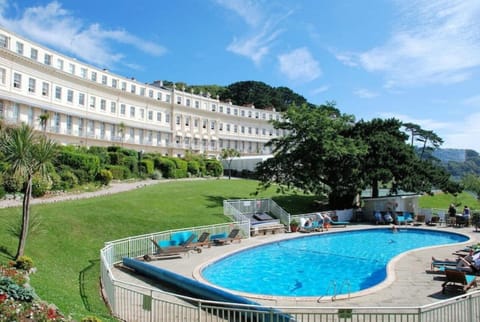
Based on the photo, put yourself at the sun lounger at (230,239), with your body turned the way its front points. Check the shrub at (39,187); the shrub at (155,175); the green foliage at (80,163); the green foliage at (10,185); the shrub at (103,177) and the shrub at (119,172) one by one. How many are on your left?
0

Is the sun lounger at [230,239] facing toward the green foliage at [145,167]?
no

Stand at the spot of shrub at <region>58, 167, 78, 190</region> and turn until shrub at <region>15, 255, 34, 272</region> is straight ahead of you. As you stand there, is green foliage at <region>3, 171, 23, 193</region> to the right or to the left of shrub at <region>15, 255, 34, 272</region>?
right

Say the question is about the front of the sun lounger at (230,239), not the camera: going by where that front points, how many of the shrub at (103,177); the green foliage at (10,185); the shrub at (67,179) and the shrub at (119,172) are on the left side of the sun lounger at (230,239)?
0

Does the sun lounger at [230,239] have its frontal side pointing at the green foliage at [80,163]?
no
